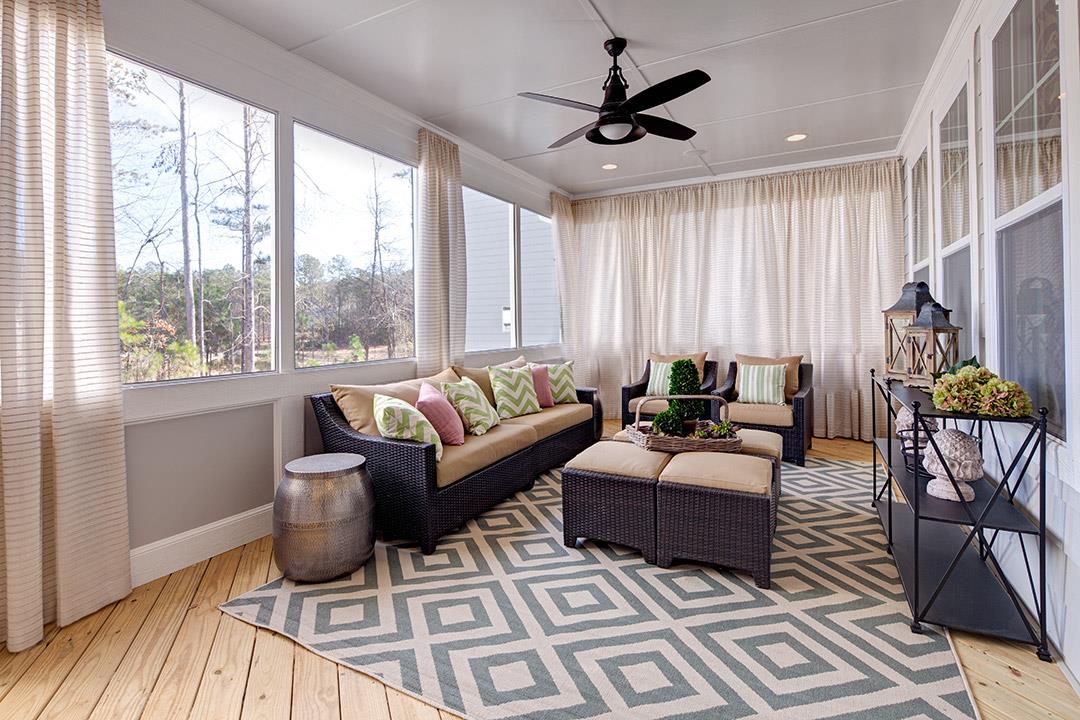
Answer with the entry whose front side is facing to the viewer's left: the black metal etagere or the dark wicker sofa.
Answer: the black metal etagere

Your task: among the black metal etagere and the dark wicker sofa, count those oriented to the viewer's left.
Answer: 1

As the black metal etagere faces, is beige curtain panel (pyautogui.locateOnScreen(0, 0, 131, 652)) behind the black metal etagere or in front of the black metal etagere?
in front

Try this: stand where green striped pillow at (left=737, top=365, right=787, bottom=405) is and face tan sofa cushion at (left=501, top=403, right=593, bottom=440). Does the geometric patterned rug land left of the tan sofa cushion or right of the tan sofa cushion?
left

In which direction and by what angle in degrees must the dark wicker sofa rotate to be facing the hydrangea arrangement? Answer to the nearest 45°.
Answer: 0° — it already faces it

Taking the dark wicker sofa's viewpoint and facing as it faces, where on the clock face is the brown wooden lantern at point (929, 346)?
The brown wooden lantern is roughly at 11 o'clock from the dark wicker sofa.

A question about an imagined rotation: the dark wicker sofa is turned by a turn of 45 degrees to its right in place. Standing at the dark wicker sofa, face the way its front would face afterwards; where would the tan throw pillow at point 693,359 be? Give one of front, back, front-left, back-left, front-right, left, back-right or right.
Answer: back-left

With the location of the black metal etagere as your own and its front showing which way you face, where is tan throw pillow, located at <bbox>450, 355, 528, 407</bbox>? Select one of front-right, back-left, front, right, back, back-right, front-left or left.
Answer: front

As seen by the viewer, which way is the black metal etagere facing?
to the viewer's left

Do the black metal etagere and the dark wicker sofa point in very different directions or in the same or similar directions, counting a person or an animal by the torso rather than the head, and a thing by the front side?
very different directions

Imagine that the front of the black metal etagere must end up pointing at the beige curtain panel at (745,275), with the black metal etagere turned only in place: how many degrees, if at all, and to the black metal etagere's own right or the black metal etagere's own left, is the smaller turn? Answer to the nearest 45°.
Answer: approximately 45° to the black metal etagere's own right

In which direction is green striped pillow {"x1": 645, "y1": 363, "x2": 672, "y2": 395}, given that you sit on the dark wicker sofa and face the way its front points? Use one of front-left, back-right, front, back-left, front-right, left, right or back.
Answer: left
